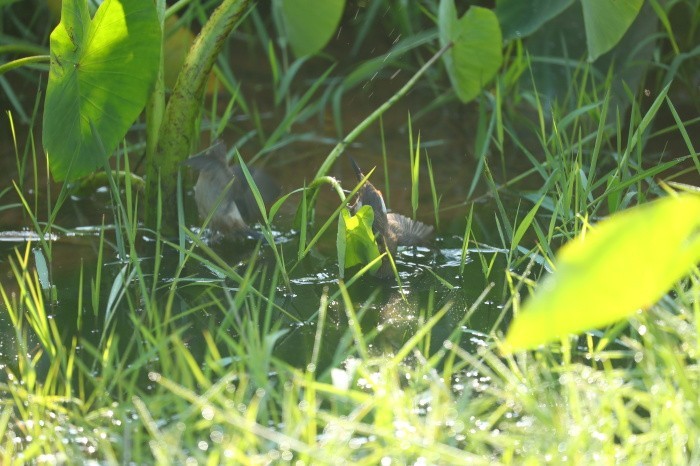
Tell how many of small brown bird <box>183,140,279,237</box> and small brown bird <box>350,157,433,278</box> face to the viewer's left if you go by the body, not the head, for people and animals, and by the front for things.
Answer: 2

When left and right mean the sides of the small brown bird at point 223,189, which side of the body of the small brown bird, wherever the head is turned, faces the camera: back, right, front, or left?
left

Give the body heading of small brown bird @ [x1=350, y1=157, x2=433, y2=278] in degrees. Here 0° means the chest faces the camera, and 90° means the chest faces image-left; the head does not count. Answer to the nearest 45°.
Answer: approximately 90°
